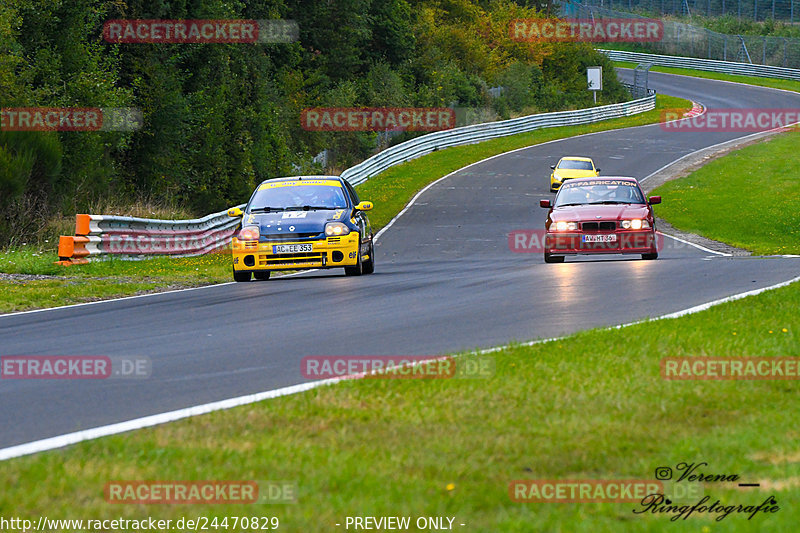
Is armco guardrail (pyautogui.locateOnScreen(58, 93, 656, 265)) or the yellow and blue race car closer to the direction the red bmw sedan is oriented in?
the yellow and blue race car

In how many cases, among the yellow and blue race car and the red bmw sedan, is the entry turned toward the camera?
2

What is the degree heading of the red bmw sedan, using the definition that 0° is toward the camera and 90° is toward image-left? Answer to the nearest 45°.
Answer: approximately 0°

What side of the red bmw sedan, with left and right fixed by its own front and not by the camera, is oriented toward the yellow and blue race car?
front

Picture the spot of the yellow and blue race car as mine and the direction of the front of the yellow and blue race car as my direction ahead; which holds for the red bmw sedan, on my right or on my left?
on my left

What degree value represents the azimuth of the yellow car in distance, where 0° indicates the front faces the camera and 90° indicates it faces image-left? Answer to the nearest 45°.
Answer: approximately 0°

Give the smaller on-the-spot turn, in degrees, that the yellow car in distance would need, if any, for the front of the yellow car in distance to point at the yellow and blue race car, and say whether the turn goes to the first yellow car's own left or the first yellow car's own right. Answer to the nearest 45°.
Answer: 0° — it already faces it

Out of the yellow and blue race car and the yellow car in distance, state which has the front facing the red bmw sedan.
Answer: the yellow car in distance

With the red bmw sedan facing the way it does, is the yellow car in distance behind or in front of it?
behind

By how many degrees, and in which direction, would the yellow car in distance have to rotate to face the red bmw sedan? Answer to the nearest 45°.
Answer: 0° — it already faces it
